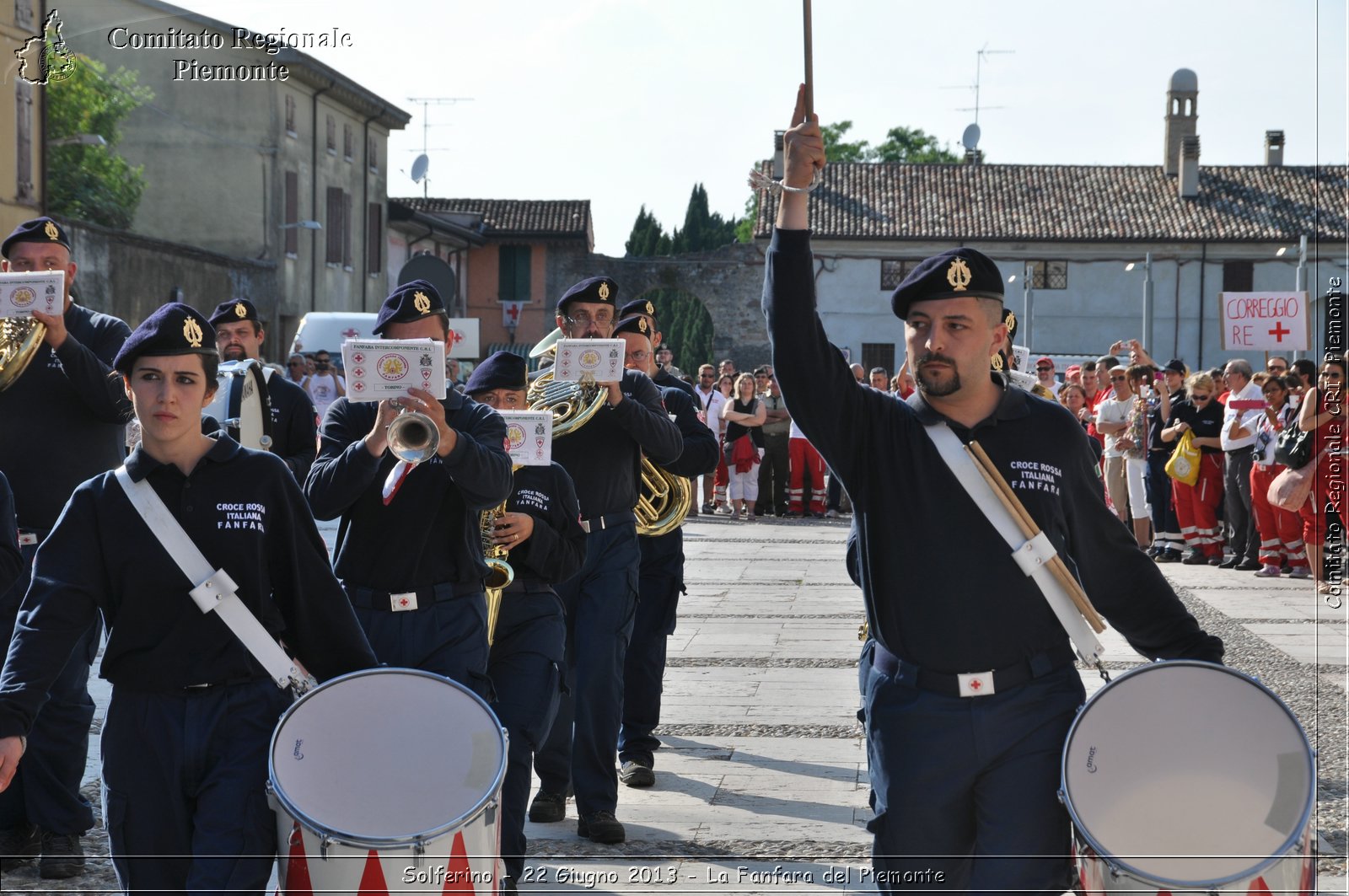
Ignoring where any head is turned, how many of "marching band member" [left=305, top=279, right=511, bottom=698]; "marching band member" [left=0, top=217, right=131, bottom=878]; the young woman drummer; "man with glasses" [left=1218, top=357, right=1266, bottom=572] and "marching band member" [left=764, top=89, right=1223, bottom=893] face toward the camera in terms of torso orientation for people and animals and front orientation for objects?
4

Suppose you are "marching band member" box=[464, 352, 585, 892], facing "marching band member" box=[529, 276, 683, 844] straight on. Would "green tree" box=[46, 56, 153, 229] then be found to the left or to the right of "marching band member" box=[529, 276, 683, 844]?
left

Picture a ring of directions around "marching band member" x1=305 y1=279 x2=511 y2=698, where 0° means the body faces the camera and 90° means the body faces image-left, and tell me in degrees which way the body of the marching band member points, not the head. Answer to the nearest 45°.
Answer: approximately 0°

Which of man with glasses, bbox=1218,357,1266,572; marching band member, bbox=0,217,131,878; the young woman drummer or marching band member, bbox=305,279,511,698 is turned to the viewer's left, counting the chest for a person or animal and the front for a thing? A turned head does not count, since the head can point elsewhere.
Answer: the man with glasses

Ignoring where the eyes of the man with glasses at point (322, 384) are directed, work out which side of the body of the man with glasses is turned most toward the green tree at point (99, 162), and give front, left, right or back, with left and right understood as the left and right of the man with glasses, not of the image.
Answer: back

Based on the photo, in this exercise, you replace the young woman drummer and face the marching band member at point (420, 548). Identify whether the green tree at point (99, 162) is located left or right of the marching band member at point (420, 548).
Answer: left

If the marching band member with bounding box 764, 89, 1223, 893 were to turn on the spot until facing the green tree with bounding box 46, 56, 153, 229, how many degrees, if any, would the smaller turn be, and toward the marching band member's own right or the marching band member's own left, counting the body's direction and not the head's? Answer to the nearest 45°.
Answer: approximately 135° to the marching band member's own right

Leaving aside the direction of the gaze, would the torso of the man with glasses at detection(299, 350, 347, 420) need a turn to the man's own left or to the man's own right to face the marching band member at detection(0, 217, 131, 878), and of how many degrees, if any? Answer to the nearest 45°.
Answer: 0° — they already face them

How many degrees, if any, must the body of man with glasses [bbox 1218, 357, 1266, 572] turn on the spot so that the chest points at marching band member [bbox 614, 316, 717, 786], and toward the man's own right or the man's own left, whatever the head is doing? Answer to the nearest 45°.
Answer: approximately 90° to the man's own left

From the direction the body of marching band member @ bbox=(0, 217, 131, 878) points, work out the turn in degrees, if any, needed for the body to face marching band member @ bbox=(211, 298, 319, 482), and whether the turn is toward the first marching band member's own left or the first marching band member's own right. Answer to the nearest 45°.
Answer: approximately 135° to the first marching band member's own left

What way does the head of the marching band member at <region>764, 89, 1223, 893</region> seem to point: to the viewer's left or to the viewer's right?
to the viewer's left

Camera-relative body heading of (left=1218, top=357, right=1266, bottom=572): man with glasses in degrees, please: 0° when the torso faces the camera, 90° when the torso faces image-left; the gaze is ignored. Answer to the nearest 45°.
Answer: approximately 90°

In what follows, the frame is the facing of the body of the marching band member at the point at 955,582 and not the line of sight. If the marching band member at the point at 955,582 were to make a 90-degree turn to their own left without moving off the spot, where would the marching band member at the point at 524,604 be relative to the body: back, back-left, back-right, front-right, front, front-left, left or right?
back-left

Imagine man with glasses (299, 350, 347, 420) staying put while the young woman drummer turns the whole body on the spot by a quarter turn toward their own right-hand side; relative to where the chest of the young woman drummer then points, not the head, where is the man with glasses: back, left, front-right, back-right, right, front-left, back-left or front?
right

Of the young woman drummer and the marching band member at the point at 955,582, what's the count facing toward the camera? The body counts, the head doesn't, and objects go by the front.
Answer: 2
